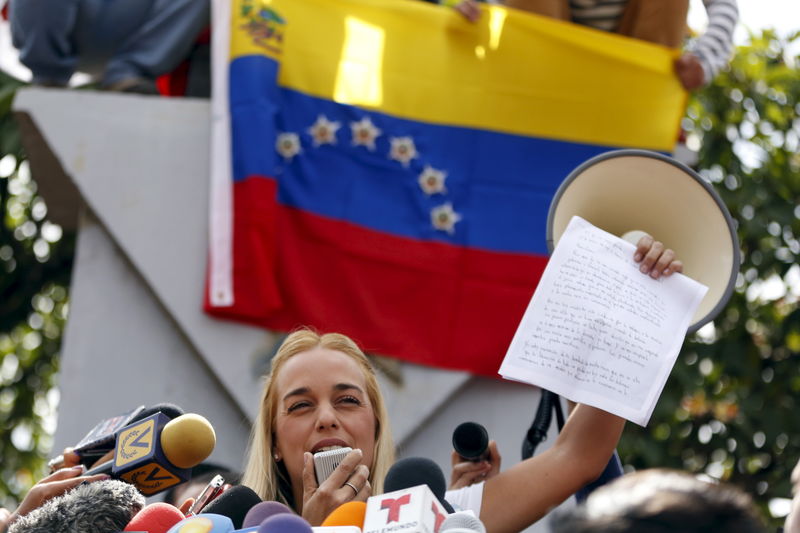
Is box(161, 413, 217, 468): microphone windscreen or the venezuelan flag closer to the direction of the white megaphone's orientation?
the microphone windscreen

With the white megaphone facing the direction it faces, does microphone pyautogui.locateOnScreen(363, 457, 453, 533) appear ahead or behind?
ahead

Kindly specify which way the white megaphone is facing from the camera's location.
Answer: facing the viewer

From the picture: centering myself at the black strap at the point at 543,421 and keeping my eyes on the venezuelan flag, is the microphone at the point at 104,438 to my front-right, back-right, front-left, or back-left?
back-left

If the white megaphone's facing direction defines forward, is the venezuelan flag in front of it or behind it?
behind

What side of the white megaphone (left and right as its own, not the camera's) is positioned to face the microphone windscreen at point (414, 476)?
front

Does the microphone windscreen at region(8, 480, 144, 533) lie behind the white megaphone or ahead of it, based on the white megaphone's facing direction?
ahead

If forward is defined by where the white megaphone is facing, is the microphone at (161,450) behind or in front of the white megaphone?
in front
